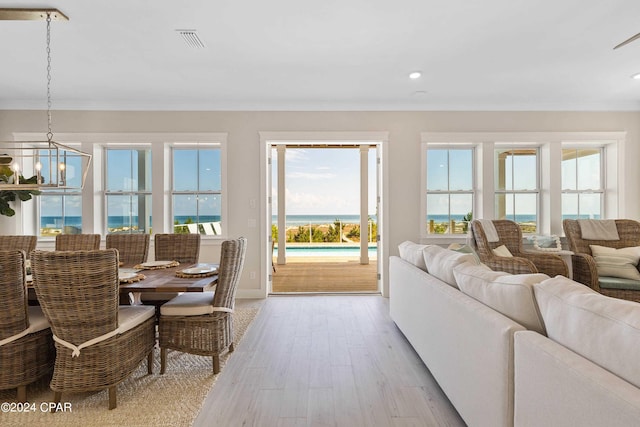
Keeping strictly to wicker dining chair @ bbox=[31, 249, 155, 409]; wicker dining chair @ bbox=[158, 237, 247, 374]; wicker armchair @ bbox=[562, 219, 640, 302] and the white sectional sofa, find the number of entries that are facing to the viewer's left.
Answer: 1

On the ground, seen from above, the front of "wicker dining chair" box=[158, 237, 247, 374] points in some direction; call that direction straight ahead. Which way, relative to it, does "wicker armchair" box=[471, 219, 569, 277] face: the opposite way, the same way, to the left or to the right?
to the left

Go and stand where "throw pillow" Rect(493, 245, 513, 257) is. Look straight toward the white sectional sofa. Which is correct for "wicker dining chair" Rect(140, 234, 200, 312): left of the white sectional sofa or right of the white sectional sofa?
right

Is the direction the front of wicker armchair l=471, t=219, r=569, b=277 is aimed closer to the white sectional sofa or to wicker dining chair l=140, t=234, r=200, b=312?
the white sectional sofa

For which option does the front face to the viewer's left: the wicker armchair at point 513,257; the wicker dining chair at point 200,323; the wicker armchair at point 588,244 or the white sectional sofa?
the wicker dining chair

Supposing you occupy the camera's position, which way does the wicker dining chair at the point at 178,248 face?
facing the viewer and to the left of the viewer

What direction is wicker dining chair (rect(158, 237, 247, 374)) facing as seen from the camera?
to the viewer's left

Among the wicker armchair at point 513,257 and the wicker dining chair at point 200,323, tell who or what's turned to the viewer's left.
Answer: the wicker dining chair

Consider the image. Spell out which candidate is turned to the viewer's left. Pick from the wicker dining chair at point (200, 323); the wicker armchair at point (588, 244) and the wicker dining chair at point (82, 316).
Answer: the wicker dining chair at point (200, 323)

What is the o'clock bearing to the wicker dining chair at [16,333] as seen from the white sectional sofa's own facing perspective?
The wicker dining chair is roughly at 7 o'clock from the white sectional sofa.

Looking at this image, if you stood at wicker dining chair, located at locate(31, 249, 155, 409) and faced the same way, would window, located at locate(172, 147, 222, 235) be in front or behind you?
in front

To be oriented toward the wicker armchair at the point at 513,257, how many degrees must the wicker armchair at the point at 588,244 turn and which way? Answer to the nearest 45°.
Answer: approximately 90° to its right

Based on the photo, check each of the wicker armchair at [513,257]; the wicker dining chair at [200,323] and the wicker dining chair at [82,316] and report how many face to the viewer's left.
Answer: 1

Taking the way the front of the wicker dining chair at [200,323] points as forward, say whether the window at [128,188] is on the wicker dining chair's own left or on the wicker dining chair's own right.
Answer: on the wicker dining chair's own right

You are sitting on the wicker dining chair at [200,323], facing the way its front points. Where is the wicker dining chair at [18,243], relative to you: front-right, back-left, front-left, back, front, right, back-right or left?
front-right
